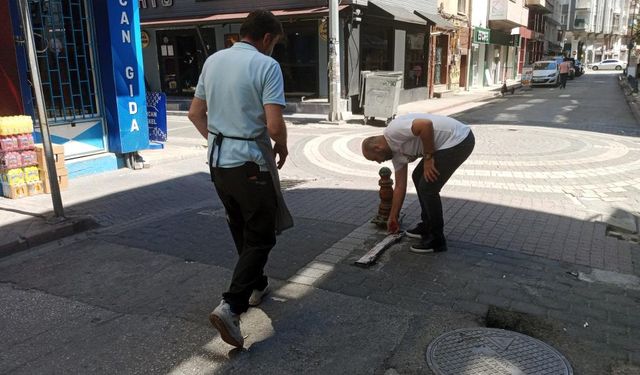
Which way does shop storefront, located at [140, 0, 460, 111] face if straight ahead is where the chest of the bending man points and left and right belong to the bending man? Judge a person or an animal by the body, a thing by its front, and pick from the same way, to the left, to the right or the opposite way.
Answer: to the left

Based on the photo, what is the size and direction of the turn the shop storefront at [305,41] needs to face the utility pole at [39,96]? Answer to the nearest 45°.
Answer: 0° — it already faces it

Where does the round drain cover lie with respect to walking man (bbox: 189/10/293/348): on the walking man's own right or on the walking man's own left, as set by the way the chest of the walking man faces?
on the walking man's own right

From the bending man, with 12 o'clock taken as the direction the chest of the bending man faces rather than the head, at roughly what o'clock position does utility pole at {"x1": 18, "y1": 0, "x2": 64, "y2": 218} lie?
The utility pole is roughly at 12 o'clock from the bending man.

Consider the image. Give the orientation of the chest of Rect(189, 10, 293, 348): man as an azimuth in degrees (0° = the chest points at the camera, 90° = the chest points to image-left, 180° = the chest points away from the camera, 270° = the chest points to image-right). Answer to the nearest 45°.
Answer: approximately 225°

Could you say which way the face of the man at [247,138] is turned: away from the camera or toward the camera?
away from the camera

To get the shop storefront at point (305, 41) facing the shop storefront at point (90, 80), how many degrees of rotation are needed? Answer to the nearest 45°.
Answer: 0° — it already faces it

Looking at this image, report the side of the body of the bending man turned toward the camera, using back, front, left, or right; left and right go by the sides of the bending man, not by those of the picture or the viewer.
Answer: left

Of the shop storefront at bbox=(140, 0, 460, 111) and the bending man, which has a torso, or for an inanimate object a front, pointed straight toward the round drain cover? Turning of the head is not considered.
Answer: the shop storefront
